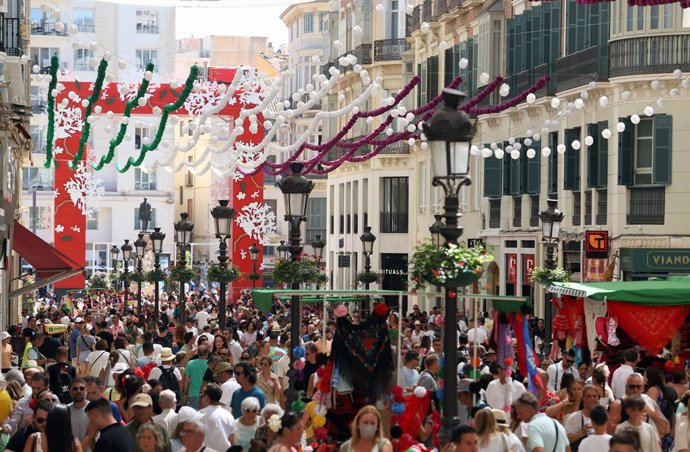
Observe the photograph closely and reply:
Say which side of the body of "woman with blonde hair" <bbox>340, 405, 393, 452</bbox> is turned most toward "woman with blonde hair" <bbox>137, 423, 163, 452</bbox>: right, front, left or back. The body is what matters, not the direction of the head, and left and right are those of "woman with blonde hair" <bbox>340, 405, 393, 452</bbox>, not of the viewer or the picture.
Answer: right

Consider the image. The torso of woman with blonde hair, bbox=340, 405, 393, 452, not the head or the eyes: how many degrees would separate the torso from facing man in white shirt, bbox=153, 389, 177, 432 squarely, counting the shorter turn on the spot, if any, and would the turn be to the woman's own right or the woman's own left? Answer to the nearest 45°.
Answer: approximately 135° to the woman's own right

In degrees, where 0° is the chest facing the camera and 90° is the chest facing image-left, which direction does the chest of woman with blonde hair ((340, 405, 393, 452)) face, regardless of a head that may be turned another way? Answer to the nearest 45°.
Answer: approximately 0°

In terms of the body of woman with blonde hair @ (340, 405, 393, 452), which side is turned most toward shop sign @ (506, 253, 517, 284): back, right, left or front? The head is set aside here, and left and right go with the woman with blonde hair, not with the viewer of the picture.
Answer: back
